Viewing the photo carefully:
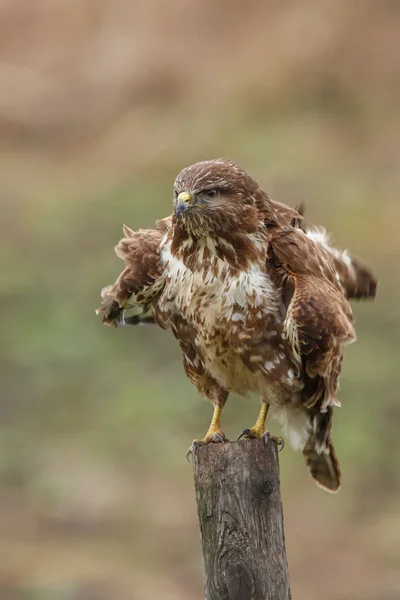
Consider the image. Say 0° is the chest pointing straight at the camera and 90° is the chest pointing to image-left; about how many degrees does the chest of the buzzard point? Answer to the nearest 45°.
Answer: approximately 45°
